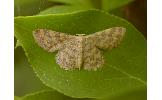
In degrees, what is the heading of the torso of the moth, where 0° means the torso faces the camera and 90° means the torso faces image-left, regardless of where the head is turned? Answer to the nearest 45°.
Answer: approximately 180°
